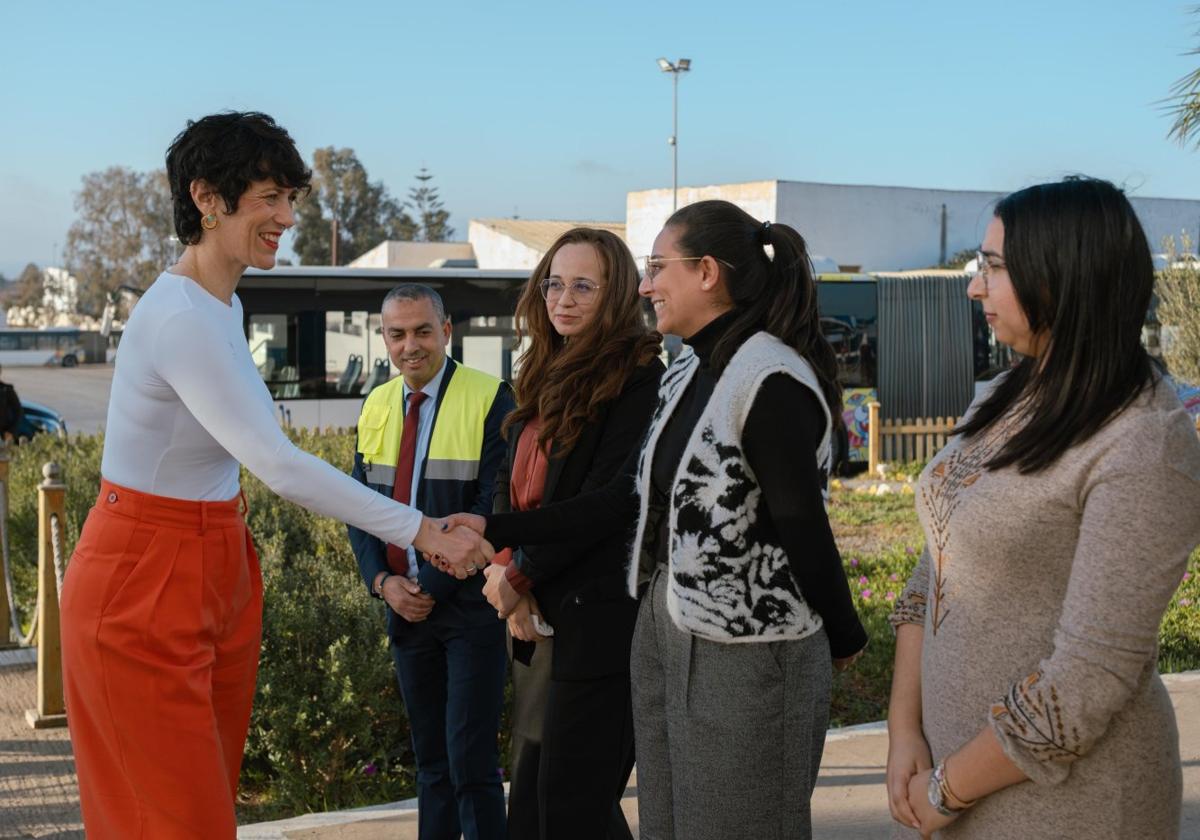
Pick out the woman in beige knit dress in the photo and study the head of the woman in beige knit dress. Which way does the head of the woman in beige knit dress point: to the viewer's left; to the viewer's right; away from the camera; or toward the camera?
to the viewer's left

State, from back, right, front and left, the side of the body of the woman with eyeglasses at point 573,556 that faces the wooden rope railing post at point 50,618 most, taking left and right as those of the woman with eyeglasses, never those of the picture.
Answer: right

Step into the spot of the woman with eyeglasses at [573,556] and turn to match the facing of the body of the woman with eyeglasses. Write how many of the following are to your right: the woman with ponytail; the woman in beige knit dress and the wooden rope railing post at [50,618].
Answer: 1

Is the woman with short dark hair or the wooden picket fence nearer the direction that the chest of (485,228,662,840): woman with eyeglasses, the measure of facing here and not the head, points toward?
the woman with short dark hair

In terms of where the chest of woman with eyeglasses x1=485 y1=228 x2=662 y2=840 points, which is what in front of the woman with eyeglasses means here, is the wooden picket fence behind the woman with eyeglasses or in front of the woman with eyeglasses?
behind

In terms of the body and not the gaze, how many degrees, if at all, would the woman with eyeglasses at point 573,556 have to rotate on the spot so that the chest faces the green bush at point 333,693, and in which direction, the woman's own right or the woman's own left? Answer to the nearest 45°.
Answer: approximately 90° to the woman's own right

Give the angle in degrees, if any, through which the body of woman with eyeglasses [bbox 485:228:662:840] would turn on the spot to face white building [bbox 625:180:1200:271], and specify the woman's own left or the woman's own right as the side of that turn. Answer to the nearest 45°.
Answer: approximately 135° to the woman's own right

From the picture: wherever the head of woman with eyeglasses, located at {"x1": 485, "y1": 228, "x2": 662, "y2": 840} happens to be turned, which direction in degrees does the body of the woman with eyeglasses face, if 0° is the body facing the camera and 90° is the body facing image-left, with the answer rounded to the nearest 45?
approximately 45°

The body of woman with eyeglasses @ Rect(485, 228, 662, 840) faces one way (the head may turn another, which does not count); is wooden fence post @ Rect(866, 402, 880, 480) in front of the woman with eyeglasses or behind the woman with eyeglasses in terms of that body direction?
behind

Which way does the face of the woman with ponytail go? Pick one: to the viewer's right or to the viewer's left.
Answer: to the viewer's left

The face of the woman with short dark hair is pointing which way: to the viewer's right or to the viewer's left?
to the viewer's right

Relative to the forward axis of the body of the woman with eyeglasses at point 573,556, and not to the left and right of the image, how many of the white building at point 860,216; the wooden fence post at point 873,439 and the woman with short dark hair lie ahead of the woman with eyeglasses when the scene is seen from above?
1

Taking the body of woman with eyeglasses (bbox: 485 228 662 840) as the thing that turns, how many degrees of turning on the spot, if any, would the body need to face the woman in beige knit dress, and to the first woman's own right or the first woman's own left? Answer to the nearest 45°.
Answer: approximately 90° to the first woman's own left
